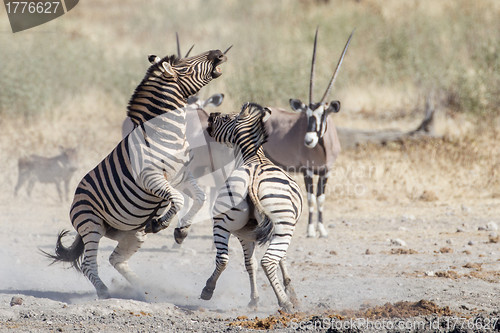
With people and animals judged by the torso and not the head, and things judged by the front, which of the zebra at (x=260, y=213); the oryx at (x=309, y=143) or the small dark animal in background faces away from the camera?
the zebra

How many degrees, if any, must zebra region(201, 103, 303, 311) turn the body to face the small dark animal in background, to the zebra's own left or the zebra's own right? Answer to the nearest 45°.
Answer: approximately 45° to the zebra's own left

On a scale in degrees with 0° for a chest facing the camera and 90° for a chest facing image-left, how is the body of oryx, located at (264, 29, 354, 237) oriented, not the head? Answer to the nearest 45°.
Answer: approximately 315°

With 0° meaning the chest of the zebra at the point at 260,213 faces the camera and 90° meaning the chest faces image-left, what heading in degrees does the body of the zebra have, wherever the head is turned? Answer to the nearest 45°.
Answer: approximately 180°
